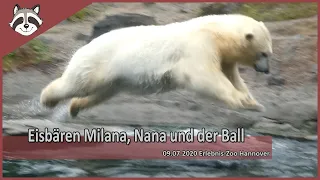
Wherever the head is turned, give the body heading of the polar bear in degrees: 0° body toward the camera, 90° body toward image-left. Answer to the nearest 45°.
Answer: approximately 270°

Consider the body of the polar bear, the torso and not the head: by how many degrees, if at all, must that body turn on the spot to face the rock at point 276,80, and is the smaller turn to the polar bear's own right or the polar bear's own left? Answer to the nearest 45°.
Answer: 0° — it already faces it
